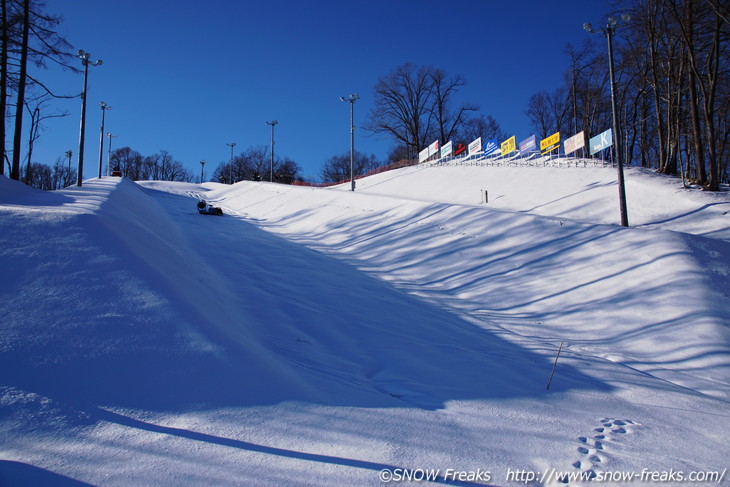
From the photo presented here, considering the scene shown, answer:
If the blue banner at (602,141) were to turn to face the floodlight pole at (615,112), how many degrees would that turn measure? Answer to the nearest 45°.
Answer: approximately 45° to its left

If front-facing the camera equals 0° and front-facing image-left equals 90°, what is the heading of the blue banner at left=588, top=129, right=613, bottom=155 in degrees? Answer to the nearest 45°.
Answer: approximately 45°

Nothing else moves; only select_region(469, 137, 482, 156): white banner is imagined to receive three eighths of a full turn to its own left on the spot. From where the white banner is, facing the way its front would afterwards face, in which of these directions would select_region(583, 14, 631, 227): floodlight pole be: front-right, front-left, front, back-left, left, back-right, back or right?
right

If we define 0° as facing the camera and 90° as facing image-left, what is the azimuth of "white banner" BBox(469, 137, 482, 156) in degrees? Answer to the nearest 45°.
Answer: approximately 45°

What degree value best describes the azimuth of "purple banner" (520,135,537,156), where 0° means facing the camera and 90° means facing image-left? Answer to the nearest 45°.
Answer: approximately 45°
